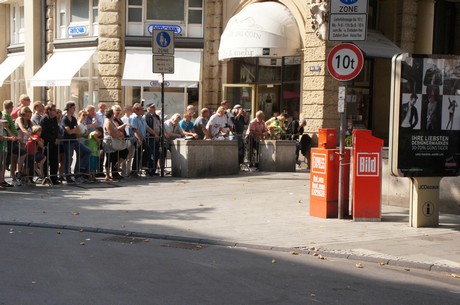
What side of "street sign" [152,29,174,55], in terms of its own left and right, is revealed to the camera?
front

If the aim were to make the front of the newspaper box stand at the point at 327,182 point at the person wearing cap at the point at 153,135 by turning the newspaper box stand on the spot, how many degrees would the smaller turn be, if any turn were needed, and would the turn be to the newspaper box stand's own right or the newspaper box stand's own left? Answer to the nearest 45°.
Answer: approximately 90° to the newspaper box stand's own right

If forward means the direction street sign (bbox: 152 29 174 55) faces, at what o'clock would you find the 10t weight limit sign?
The 10t weight limit sign is roughly at 11 o'clock from the street sign.

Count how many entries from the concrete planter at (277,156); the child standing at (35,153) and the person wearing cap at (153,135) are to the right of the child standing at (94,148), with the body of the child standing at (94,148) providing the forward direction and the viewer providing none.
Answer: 1

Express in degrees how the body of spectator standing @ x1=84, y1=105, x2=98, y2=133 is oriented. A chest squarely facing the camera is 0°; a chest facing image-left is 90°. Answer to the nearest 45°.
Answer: approximately 315°

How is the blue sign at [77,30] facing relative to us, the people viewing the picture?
facing the viewer

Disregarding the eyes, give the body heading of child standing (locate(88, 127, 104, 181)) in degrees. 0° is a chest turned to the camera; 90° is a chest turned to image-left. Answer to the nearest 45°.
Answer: approximately 315°

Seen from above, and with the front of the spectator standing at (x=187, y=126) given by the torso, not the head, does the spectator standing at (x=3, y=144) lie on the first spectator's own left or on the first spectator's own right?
on the first spectator's own right

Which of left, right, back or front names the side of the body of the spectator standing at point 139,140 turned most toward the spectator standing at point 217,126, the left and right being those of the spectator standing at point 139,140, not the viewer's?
left

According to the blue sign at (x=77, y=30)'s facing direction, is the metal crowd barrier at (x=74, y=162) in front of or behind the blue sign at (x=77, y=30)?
in front

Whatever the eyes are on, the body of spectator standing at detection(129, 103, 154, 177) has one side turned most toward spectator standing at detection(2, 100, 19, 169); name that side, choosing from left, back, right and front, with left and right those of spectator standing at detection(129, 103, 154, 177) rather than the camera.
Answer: right

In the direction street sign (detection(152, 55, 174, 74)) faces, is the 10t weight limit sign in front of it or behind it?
in front
